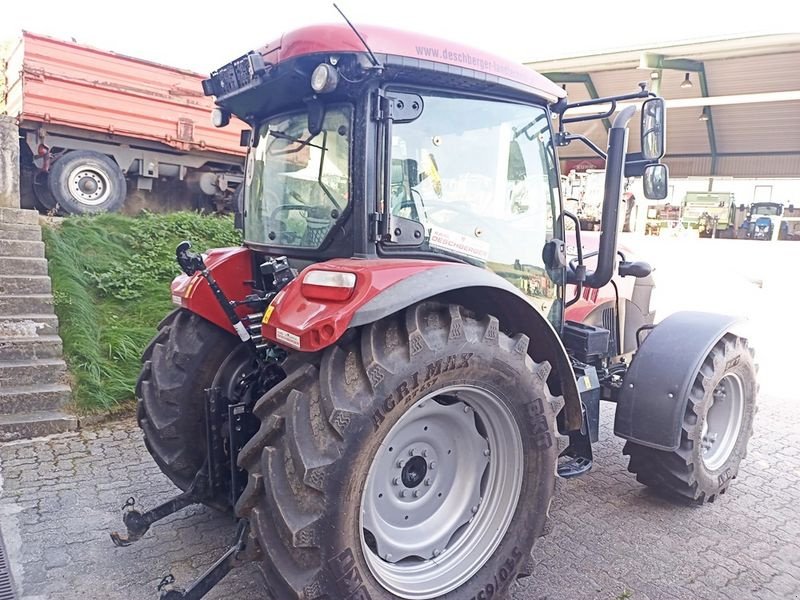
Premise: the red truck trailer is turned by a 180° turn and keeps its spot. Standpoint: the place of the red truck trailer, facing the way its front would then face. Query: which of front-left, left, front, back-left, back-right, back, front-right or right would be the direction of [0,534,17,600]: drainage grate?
front-left

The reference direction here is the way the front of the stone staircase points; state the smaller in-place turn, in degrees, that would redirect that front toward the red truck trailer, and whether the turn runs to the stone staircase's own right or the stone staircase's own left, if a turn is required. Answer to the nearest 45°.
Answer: approximately 180°

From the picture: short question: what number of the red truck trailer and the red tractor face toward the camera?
0

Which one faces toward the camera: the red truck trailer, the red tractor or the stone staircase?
the stone staircase

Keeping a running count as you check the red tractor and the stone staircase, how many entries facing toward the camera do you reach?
1

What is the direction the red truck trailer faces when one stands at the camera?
facing away from the viewer and to the right of the viewer

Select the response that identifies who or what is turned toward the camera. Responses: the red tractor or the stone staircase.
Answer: the stone staircase

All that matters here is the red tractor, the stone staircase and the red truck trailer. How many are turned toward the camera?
1

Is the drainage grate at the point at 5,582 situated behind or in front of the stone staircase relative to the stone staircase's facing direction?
in front

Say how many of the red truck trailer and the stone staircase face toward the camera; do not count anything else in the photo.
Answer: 1

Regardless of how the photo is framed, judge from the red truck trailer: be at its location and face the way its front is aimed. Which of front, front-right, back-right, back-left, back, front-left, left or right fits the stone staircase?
back-right

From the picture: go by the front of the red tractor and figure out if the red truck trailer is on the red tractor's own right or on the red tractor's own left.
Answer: on the red tractor's own left

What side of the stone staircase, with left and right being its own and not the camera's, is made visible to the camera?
front

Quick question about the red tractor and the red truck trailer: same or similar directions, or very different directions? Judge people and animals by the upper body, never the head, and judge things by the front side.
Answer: same or similar directions

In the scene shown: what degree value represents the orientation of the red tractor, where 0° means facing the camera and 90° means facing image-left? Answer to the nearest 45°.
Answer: approximately 225°
